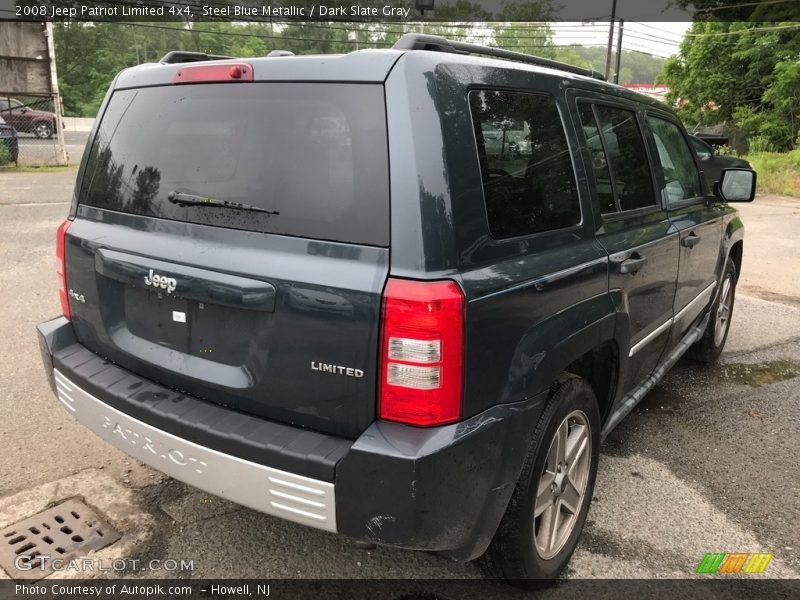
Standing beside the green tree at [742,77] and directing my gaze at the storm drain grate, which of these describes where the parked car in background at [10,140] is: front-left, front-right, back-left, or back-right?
front-right

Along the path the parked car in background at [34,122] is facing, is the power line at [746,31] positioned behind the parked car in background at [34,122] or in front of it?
in front

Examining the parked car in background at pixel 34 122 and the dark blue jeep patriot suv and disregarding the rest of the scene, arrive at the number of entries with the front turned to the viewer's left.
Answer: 0

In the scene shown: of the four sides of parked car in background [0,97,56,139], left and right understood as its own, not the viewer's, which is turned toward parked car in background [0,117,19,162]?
right

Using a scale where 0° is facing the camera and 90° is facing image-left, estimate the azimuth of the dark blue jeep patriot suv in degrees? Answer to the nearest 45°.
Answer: approximately 225°

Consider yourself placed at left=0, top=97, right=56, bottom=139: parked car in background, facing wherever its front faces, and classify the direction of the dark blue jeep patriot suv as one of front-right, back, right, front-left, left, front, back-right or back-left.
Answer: right

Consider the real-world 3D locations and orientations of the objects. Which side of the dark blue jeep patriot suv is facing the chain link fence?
left

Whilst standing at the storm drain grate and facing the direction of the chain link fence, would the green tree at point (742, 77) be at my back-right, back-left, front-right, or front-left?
front-right

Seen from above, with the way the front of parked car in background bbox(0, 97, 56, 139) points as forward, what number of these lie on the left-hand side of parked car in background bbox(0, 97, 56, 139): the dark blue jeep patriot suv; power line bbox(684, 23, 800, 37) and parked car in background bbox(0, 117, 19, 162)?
0

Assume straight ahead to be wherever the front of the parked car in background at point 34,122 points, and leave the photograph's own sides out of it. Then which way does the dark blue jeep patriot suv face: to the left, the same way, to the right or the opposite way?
the same way
